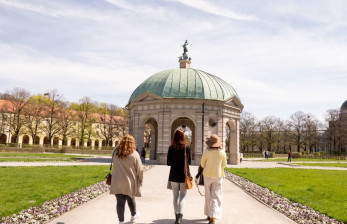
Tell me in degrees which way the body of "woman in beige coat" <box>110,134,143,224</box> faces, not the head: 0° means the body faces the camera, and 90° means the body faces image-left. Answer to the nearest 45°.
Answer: approximately 180°

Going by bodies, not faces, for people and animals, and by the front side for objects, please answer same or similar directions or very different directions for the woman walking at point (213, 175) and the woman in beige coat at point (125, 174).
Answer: same or similar directions

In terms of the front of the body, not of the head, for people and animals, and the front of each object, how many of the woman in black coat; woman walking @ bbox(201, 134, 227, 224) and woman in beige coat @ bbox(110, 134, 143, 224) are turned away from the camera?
3

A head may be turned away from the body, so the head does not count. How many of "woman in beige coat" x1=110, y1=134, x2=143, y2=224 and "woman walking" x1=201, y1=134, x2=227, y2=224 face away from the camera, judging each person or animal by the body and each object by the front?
2

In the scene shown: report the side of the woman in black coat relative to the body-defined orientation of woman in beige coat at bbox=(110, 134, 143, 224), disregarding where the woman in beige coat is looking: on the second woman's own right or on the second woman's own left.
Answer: on the second woman's own right

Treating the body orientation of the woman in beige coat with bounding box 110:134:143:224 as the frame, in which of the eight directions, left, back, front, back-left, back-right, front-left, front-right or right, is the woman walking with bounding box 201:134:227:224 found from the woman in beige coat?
right

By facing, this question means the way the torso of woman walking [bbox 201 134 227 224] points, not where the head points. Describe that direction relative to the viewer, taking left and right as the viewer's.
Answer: facing away from the viewer

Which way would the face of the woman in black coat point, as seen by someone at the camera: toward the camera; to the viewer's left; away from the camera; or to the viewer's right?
away from the camera

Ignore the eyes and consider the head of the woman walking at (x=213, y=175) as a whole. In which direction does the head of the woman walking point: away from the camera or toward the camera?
away from the camera

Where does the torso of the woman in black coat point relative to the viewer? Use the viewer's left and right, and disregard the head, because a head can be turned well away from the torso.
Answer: facing away from the viewer

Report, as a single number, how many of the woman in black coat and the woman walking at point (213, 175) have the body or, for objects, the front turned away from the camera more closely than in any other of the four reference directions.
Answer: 2

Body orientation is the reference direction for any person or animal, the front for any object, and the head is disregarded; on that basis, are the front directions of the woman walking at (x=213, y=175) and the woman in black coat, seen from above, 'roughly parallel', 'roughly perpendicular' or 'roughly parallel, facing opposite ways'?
roughly parallel
